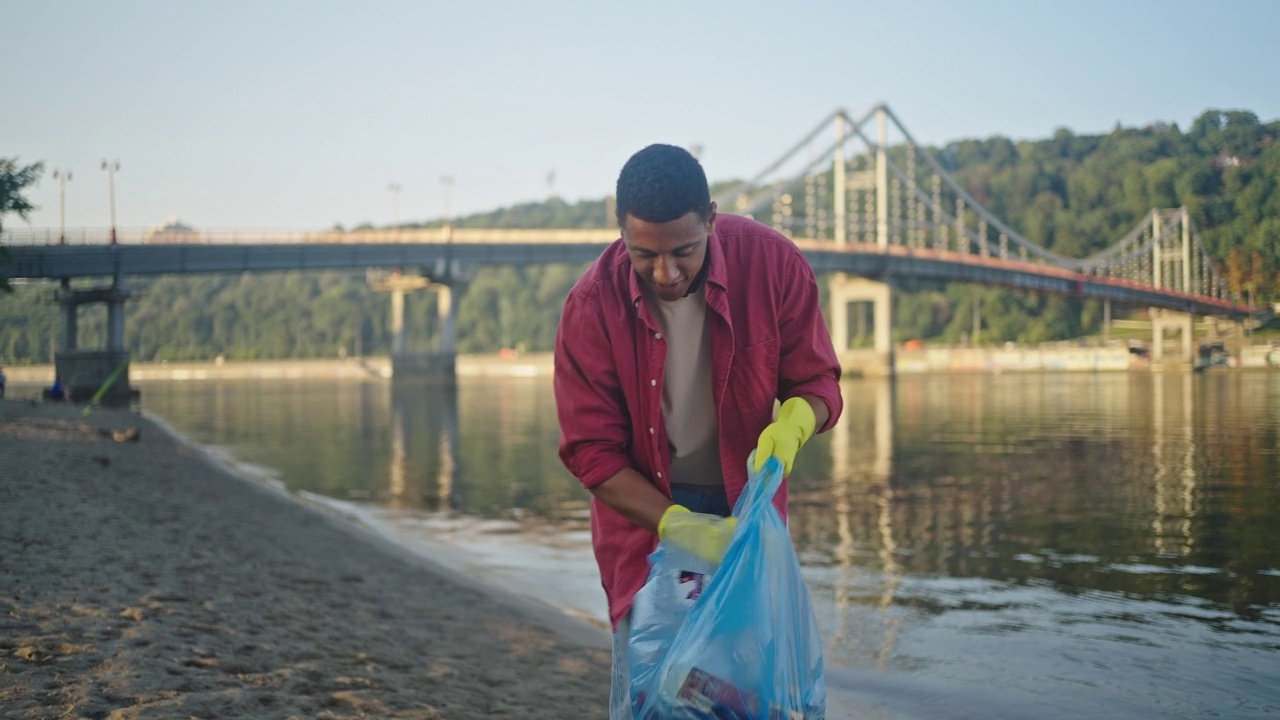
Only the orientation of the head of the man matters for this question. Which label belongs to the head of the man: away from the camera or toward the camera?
toward the camera

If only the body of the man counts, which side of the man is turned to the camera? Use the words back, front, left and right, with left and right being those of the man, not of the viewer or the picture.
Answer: front
